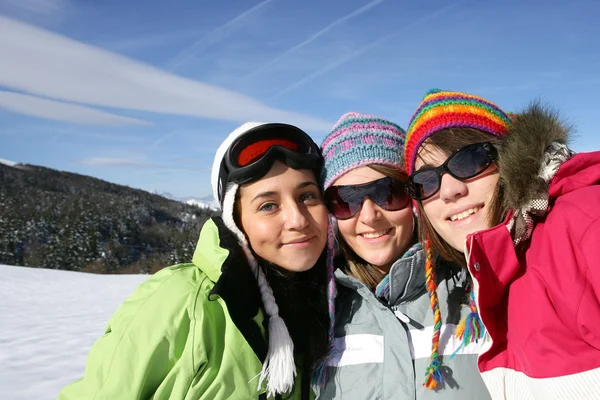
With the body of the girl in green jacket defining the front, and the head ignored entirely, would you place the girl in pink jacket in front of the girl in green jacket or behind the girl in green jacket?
in front

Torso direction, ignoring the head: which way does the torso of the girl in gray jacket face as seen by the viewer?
toward the camera

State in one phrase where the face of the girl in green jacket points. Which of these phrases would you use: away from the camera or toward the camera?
toward the camera

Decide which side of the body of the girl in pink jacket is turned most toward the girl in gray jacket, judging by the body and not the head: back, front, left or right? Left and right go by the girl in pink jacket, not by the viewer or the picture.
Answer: right

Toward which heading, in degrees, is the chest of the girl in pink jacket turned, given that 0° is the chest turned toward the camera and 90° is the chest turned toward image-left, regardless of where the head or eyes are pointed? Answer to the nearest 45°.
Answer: approximately 45°

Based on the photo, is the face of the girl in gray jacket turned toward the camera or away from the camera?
toward the camera

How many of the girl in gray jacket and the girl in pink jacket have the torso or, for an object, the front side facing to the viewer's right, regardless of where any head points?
0

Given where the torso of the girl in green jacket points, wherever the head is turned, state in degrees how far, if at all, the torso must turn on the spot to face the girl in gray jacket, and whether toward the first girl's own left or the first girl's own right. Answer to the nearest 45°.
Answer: approximately 45° to the first girl's own left

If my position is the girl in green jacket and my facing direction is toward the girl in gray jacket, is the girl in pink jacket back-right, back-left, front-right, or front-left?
front-right

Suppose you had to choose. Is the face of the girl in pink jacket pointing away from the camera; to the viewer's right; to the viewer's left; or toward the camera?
toward the camera

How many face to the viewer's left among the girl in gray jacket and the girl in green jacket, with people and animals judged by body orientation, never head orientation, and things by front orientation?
0

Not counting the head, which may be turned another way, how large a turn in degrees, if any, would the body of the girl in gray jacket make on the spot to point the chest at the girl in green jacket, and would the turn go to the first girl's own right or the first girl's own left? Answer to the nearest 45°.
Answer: approximately 45° to the first girl's own right
